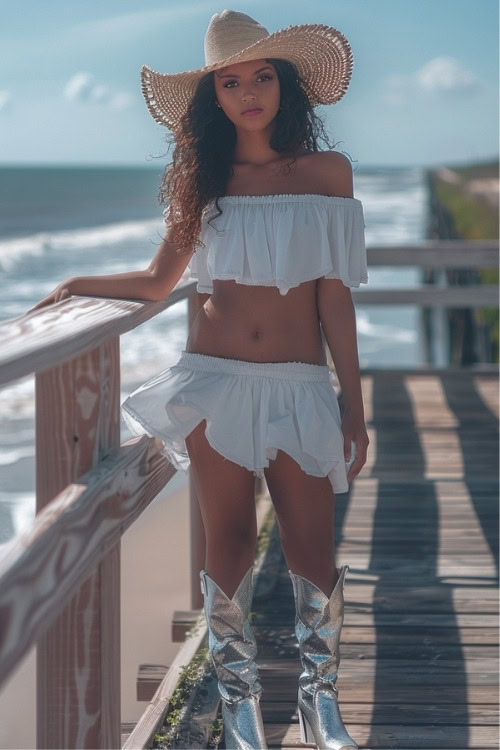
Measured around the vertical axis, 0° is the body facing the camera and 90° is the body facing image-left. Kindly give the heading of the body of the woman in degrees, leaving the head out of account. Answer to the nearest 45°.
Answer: approximately 0°
